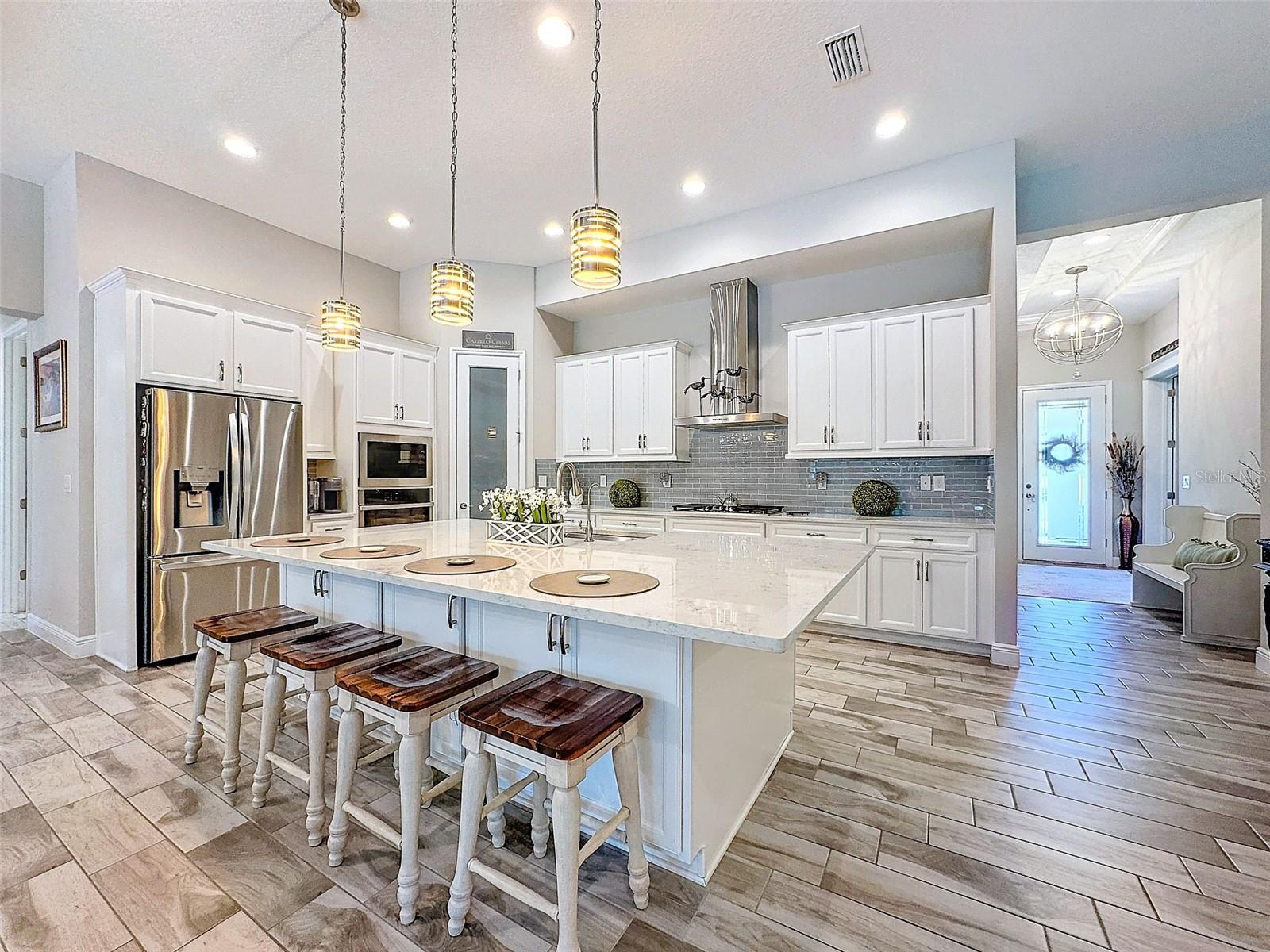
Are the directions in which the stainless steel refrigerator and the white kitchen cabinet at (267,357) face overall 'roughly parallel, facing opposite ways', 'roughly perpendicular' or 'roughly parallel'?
roughly parallel

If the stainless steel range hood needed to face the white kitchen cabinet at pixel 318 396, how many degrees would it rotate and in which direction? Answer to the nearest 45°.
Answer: approximately 90° to its right

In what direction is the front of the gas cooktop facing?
toward the camera

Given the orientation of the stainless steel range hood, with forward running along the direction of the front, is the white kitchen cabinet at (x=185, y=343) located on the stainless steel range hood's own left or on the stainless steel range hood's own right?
on the stainless steel range hood's own right

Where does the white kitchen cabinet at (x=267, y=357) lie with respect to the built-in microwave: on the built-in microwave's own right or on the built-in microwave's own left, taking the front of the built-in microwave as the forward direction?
on the built-in microwave's own right

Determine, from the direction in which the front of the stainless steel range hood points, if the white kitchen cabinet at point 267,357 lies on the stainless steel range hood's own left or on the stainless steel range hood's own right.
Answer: on the stainless steel range hood's own right

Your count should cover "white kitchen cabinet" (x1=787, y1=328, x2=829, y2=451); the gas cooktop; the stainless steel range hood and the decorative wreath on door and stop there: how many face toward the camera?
4

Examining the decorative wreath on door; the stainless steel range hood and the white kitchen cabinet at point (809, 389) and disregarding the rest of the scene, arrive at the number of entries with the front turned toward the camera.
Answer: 3

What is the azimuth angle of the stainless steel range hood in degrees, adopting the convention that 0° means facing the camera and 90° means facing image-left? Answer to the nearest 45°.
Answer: approximately 0°

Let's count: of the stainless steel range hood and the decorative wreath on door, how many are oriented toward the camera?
2

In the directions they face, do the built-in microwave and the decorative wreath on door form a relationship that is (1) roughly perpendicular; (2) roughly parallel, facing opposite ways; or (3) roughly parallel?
roughly perpendicular

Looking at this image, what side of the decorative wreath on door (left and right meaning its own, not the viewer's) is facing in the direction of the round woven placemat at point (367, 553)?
front

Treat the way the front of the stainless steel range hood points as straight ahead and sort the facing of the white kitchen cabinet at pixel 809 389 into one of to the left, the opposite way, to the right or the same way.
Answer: the same way

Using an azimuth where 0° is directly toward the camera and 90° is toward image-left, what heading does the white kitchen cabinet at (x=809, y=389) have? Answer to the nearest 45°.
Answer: approximately 0°

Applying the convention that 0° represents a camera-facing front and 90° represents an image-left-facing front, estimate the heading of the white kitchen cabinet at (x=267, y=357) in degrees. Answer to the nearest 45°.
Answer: approximately 315°

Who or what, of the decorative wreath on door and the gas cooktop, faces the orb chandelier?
the decorative wreath on door

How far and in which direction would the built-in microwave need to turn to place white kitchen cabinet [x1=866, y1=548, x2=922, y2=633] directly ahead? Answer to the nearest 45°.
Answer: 0° — it already faces it

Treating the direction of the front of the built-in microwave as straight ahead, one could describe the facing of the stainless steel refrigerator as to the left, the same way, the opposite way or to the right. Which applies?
the same way

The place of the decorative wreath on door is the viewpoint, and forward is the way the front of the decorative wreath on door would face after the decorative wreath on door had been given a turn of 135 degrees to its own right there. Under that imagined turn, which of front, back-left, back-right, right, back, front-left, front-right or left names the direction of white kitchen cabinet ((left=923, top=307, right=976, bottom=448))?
back-left
